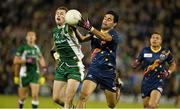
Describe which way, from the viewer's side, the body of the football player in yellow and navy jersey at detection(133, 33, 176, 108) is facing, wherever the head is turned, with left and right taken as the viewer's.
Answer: facing the viewer

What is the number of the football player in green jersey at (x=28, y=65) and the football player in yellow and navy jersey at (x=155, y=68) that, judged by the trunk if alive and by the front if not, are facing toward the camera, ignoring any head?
2

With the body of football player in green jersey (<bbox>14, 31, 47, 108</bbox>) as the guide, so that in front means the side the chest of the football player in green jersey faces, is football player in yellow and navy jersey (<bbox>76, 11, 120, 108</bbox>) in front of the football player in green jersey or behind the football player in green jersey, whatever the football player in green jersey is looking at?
in front

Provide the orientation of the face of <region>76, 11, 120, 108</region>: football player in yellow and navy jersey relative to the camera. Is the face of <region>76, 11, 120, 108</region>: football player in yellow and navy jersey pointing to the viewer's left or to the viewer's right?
to the viewer's left

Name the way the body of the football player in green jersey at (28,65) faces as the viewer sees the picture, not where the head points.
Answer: toward the camera

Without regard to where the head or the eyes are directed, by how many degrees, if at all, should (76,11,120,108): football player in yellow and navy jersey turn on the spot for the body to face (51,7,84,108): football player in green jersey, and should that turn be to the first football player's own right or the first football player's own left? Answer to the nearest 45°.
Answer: approximately 45° to the first football player's own right
